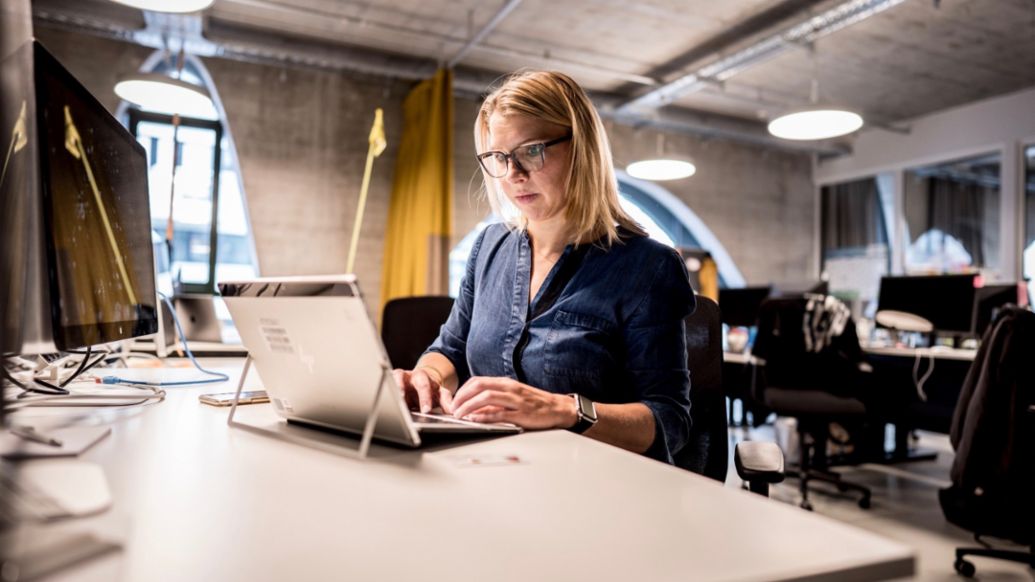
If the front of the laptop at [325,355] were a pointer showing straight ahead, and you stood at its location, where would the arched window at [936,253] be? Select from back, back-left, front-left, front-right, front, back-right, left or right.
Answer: front

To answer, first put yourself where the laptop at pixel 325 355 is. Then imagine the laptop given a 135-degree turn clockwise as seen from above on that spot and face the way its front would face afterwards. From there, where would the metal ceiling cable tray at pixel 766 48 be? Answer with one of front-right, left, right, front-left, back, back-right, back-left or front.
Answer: back-left

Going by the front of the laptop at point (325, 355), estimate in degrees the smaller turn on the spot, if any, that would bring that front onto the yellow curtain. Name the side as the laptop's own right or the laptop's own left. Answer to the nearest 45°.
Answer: approximately 45° to the laptop's own left

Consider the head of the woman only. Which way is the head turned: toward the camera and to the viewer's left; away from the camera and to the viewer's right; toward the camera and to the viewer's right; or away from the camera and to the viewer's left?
toward the camera and to the viewer's left

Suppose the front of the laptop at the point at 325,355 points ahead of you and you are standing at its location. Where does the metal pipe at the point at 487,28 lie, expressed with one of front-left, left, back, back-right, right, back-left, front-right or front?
front-left

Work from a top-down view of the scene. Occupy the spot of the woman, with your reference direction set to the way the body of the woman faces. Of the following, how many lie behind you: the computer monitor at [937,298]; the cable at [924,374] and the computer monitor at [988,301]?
3

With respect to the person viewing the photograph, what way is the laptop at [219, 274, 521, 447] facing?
facing away from the viewer and to the right of the viewer

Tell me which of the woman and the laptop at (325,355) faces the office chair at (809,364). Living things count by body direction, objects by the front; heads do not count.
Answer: the laptop

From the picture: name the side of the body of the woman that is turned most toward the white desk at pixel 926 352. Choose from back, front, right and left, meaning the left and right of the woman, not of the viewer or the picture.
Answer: back

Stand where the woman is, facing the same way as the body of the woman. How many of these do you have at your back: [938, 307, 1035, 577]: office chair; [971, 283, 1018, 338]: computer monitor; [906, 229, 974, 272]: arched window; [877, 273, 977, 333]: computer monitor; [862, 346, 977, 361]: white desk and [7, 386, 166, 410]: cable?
5
